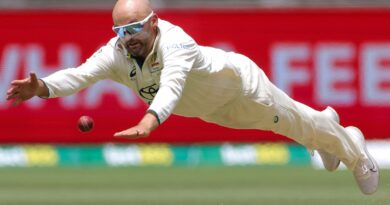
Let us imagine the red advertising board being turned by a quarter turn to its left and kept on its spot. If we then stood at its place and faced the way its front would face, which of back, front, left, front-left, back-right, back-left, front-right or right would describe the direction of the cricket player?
right

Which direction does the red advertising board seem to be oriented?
toward the camera
